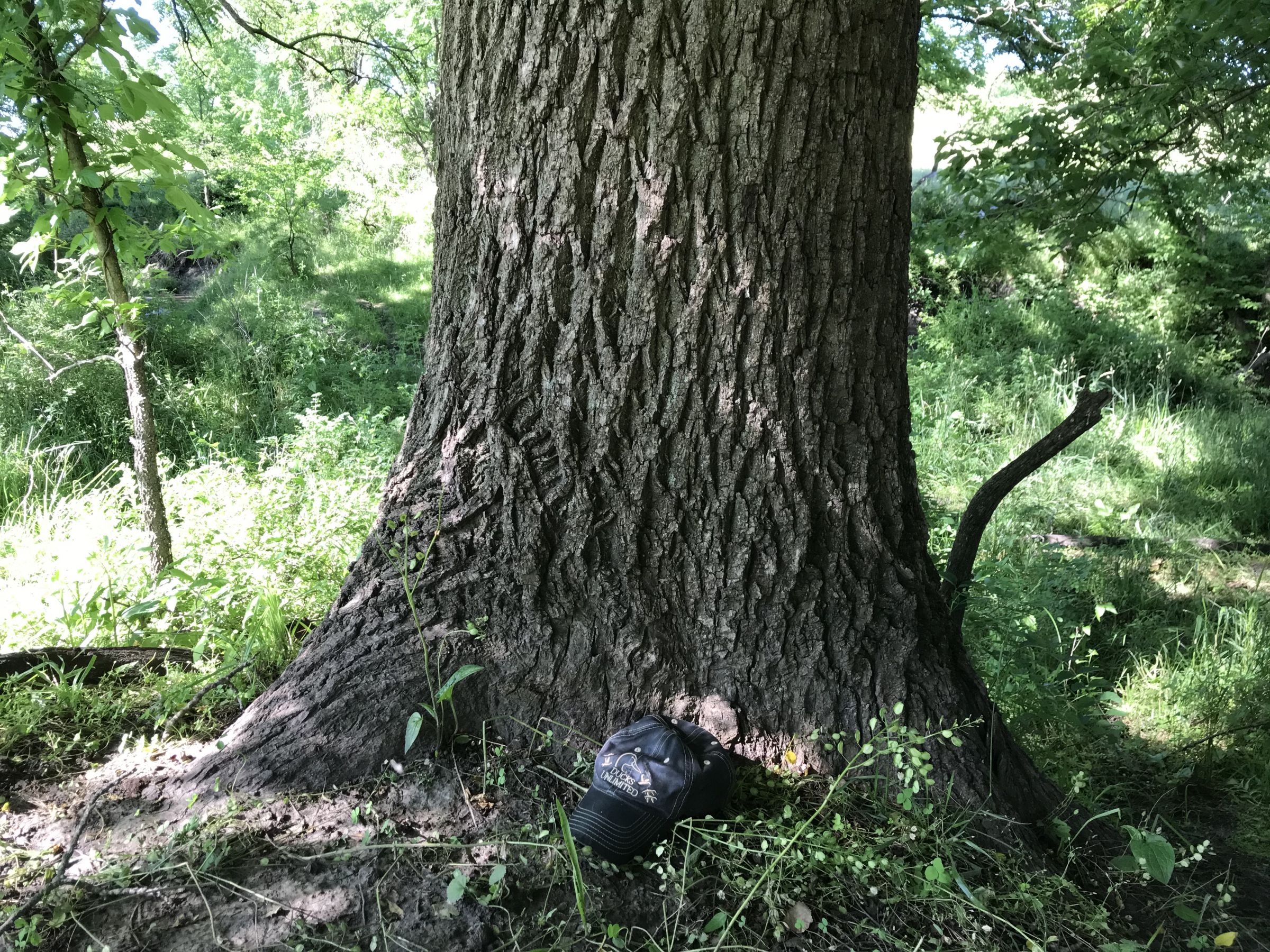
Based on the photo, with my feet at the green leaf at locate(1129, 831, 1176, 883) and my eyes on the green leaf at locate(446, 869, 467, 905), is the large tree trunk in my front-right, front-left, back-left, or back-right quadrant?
front-right

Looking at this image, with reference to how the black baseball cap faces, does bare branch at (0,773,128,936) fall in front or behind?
in front

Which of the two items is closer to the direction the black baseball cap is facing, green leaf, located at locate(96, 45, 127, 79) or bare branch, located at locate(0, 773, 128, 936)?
the bare branch

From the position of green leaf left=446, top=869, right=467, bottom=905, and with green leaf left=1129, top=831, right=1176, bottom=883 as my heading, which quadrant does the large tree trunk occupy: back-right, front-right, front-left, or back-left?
front-left

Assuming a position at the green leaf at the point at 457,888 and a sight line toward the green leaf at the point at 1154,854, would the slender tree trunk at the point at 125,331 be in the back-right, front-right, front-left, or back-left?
back-left

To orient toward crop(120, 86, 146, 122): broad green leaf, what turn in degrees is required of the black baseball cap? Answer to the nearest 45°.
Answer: approximately 90° to its right

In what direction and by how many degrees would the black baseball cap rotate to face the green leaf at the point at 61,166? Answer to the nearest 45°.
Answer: approximately 90° to its right

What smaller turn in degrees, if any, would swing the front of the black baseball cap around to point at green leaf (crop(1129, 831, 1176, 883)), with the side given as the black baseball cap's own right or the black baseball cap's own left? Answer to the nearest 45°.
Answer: approximately 135° to the black baseball cap's own left

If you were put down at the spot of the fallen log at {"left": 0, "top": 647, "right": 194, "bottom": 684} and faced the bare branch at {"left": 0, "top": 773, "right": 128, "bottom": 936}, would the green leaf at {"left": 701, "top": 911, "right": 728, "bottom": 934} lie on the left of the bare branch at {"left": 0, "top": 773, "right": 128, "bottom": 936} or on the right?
left

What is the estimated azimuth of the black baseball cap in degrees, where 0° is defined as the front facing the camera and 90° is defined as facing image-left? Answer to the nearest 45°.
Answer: approximately 45°
